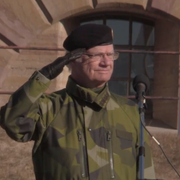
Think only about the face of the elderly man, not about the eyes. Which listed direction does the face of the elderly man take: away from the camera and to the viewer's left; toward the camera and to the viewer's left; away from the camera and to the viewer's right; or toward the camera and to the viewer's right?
toward the camera and to the viewer's right

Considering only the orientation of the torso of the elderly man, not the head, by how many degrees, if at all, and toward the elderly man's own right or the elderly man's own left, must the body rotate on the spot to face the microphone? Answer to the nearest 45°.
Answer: approximately 45° to the elderly man's own left

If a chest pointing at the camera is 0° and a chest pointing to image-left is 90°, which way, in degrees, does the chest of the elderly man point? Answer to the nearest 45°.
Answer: approximately 315°
